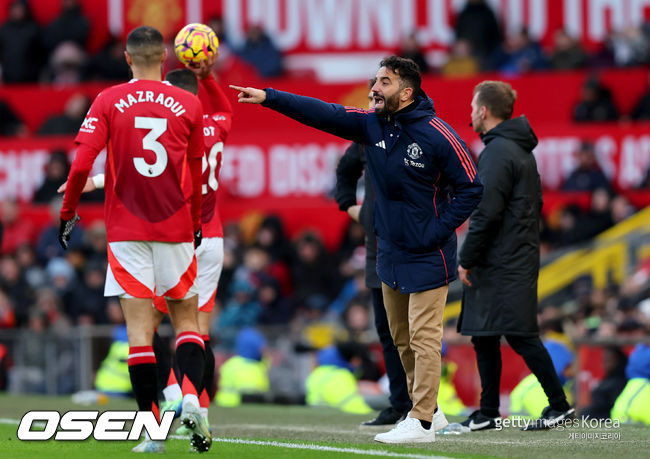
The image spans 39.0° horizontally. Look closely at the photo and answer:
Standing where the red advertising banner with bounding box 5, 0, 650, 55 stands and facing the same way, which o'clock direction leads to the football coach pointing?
The football coach pointing is roughly at 12 o'clock from the red advertising banner.

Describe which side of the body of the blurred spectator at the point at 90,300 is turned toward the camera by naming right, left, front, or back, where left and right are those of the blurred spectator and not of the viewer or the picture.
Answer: front

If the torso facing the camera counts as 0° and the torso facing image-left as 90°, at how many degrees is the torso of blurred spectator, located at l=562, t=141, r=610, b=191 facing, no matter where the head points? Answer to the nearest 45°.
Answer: approximately 0°

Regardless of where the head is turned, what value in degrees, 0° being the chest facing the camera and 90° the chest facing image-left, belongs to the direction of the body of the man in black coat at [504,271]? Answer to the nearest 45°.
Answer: approximately 135°

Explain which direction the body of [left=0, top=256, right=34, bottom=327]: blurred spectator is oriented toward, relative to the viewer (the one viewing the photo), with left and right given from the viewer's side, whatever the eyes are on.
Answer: facing the viewer

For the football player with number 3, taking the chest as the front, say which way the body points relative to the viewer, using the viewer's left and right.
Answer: facing away from the viewer

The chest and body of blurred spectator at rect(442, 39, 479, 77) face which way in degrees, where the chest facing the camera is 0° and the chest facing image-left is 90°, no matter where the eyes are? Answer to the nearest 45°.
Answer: approximately 0°

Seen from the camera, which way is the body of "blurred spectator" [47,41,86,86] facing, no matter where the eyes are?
toward the camera

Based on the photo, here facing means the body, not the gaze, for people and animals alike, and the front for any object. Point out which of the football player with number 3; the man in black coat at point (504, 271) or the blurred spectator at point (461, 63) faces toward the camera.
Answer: the blurred spectator

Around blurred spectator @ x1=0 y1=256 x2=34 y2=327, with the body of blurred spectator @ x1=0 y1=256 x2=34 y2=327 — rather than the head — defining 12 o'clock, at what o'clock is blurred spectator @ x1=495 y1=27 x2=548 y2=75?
blurred spectator @ x1=495 y1=27 x2=548 y2=75 is roughly at 9 o'clock from blurred spectator @ x1=0 y1=256 x2=34 y2=327.

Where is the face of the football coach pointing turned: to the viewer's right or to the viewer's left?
to the viewer's left

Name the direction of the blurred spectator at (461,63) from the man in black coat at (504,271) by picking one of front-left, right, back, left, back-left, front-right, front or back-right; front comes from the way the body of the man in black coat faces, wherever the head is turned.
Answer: front-right

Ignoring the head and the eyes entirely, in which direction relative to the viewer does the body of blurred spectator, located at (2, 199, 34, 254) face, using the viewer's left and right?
facing the viewer
